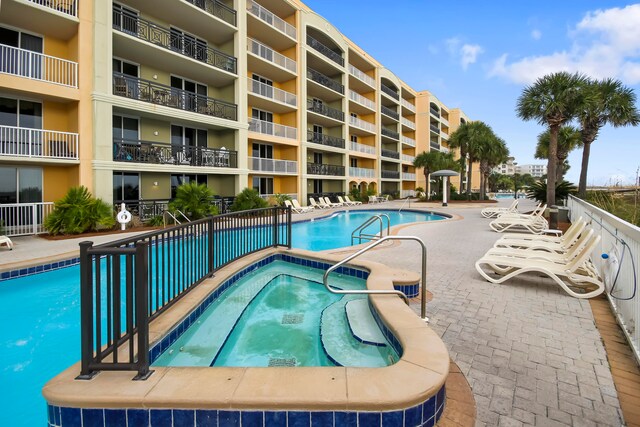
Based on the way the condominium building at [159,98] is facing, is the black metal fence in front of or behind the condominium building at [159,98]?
in front

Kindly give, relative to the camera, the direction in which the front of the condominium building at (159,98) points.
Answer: facing the viewer and to the right of the viewer

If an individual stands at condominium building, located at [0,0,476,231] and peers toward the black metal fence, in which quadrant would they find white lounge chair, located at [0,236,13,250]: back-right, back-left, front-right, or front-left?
front-right

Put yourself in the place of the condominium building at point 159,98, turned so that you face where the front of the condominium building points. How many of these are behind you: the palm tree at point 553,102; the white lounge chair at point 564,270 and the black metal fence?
0

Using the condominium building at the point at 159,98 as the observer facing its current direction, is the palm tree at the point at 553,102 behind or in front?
in front

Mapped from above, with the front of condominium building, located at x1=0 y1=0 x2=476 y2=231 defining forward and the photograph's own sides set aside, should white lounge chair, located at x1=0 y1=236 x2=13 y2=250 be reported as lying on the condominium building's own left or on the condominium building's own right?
on the condominium building's own right

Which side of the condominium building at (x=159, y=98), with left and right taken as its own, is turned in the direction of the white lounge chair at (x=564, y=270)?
front
